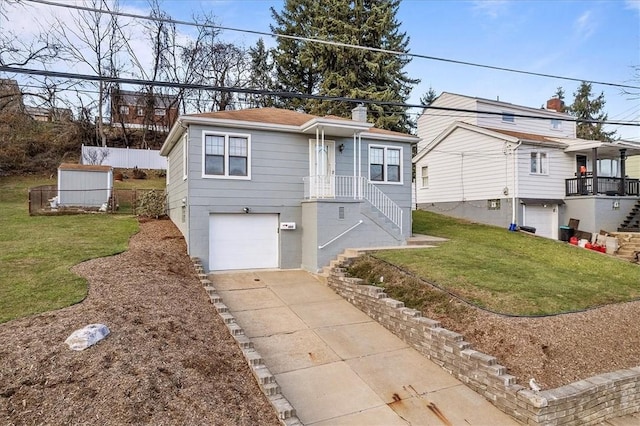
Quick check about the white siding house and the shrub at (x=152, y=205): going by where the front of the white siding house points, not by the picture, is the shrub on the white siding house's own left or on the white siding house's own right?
on the white siding house's own right

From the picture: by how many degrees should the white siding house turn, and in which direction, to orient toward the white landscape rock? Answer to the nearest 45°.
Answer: approximately 45° to its right

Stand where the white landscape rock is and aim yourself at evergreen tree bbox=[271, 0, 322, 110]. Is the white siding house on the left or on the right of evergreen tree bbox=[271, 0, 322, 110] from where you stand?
right

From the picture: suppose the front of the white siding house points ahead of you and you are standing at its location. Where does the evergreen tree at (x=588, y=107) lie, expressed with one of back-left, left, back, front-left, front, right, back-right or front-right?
back-left

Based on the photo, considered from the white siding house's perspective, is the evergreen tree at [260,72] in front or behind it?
behind

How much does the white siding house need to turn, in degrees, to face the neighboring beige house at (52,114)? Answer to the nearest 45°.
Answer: approximately 135° to its right

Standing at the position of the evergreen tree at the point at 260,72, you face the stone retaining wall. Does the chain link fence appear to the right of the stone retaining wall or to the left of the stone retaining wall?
right

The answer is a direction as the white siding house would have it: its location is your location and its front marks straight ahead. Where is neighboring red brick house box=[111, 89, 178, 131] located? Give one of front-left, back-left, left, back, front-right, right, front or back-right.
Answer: back-right

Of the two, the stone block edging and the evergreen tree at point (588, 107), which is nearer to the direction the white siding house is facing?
the stone block edging

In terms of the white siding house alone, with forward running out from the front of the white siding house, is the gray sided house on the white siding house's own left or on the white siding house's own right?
on the white siding house's own right

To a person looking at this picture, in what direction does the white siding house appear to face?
facing the viewer and to the right of the viewer

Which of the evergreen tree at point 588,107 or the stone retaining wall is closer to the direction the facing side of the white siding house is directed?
the stone retaining wall

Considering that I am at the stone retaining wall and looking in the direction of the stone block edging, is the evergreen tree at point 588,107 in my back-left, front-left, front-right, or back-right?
back-right

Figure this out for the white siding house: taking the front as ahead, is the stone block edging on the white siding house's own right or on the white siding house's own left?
on the white siding house's own right
